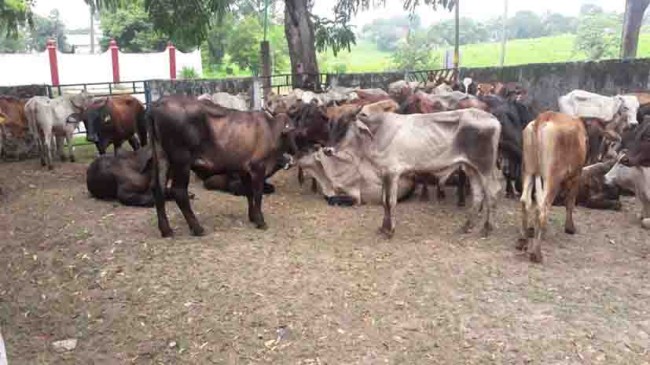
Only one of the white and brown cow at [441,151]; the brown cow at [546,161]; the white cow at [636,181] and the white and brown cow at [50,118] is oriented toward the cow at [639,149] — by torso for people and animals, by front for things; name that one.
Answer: the brown cow

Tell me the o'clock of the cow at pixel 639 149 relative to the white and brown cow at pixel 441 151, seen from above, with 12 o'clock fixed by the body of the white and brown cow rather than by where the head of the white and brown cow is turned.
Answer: The cow is roughly at 6 o'clock from the white and brown cow.

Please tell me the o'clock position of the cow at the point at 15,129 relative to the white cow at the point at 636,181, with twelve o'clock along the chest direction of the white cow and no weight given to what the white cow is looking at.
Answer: The cow is roughly at 12 o'clock from the white cow.

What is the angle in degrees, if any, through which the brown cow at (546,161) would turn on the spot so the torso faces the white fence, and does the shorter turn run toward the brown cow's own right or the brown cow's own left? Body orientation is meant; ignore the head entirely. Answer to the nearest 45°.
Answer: approximately 90° to the brown cow's own left

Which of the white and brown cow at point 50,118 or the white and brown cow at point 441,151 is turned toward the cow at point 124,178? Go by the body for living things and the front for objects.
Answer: the white and brown cow at point 441,151

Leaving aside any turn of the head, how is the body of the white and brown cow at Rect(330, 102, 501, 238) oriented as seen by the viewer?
to the viewer's left

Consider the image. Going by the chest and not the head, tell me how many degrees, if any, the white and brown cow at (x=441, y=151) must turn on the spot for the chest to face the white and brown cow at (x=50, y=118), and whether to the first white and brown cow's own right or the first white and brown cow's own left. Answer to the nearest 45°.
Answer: approximately 45° to the first white and brown cow's own right

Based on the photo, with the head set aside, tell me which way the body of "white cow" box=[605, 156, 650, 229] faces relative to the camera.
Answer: to the viewer's left
